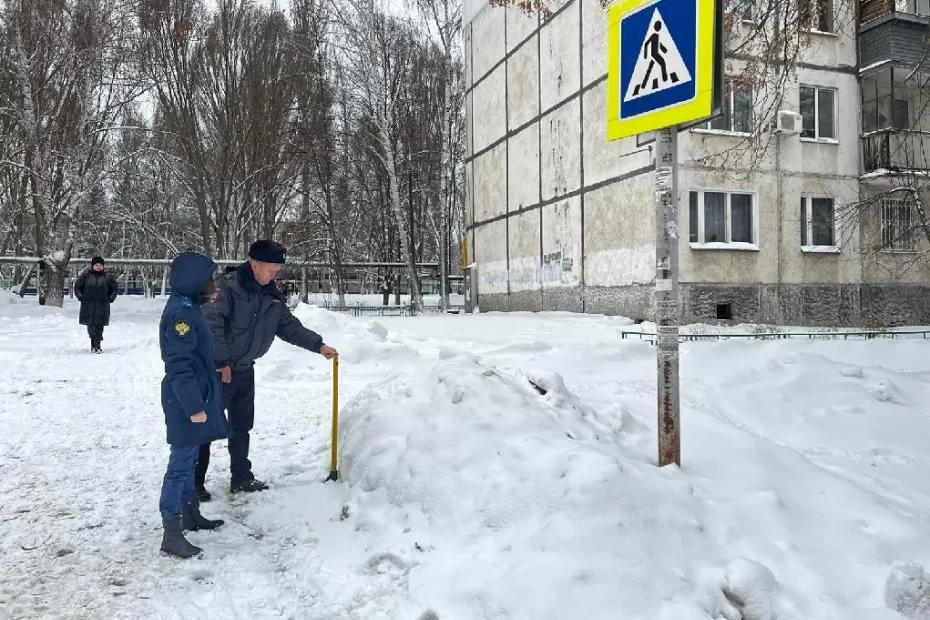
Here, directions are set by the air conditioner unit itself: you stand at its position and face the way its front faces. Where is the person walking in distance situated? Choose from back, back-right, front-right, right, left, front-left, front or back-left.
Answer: front-right

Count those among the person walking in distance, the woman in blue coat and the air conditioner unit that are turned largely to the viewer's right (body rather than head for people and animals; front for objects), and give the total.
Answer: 1

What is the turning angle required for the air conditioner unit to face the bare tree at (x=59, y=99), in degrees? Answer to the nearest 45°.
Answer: approximately 90° to its right

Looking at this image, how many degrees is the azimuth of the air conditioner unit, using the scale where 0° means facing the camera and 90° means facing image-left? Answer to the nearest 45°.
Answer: approximately 0°

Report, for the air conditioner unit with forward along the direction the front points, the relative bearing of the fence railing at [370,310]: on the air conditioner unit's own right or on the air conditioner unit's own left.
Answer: on the air conditioner unit's own right

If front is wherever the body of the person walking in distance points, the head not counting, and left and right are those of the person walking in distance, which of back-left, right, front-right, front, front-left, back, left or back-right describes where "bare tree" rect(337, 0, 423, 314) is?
back-left

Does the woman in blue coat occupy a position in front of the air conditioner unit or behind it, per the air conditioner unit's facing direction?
in front

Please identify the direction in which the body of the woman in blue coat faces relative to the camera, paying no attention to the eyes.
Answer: to the viewer's right

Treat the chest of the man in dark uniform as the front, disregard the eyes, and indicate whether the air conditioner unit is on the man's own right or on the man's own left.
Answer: on the man's own left

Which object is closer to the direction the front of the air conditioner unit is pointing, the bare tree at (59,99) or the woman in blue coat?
the woman in blue coat

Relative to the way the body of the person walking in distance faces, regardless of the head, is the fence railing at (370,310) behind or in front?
behind

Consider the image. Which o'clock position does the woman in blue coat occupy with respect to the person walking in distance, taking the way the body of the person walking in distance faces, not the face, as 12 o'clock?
The woman in blue coat is roughly at 12 o'clock from the person walking in distance.

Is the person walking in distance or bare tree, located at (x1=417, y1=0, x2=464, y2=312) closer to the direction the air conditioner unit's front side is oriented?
the person walking in distance

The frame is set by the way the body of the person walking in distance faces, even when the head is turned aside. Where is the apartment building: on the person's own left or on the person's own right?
on the person's own left
